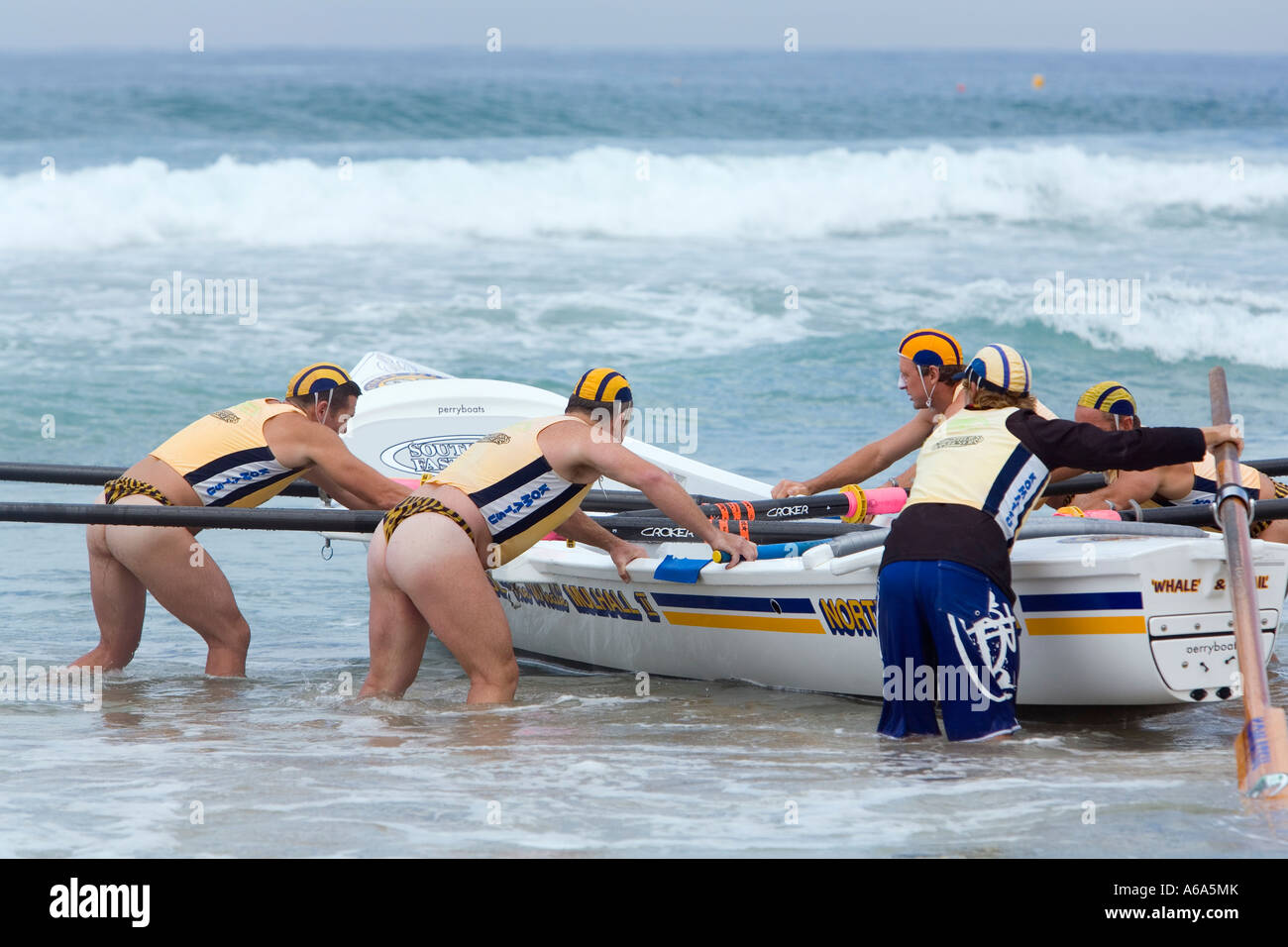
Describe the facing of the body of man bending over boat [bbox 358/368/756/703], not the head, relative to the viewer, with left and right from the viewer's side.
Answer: facing away from the viewer and to the right of the viewer

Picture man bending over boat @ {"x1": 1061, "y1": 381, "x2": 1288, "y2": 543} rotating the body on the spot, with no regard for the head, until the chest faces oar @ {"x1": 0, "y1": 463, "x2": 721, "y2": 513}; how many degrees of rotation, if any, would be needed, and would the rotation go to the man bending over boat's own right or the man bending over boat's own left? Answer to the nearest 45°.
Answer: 0° — they already face it

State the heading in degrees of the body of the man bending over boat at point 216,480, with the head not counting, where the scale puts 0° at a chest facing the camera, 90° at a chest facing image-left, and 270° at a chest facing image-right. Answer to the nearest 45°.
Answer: approximately 225°

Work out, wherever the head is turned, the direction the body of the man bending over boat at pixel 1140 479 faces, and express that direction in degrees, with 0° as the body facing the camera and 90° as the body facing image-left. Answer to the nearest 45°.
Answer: approximately 90°

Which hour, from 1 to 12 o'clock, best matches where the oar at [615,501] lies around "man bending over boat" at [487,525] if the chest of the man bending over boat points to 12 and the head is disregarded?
The oar is roughly at 11 o'clock from the man bending over boat.

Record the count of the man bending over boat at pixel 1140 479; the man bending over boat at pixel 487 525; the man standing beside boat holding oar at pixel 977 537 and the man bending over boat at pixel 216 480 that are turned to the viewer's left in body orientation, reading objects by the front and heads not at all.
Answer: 1

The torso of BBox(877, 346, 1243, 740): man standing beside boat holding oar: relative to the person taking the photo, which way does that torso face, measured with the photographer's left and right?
facing away from the viewer and to the right of the viewer

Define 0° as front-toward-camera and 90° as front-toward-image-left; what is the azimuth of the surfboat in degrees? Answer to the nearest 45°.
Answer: approximately 135°
